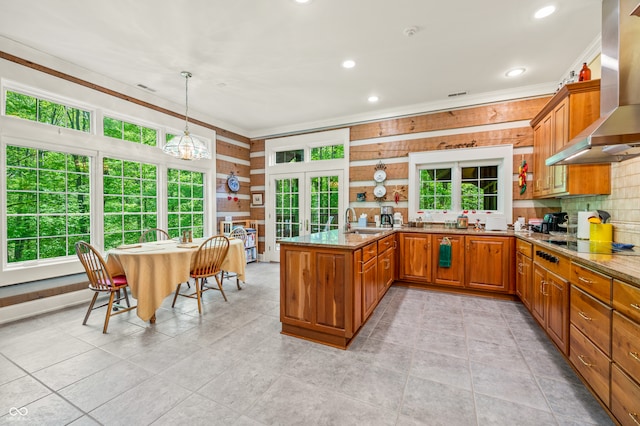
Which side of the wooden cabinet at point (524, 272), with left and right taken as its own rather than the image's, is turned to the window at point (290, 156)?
front

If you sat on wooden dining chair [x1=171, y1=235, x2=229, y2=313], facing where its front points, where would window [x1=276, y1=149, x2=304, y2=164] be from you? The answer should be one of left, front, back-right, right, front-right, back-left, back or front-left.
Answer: right

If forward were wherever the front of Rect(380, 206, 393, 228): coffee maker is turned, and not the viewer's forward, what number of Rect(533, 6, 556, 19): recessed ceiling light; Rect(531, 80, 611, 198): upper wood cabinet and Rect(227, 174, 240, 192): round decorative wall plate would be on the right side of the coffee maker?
1

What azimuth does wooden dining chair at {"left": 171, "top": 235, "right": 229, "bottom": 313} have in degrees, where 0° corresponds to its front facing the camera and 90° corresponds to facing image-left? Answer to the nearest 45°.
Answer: approximately 135°

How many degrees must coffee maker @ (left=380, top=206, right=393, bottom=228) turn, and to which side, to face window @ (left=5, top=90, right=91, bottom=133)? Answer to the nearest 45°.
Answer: approximately 45° to its right

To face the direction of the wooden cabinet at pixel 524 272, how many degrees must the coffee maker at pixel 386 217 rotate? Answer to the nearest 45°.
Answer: approximately 45° to its left

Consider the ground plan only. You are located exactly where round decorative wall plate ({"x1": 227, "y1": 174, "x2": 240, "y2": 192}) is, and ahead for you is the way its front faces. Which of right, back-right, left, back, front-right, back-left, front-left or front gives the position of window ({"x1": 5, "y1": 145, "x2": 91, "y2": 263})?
right

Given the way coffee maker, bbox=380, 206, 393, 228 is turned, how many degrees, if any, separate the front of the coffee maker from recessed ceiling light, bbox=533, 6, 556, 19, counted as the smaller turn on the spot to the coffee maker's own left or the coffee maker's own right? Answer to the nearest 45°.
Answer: approximately 45° to the coffee maker's own left

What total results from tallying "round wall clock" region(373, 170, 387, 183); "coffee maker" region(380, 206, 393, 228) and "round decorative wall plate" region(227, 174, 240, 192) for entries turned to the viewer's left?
0

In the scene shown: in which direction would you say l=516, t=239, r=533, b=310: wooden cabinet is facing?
to the viewer's left

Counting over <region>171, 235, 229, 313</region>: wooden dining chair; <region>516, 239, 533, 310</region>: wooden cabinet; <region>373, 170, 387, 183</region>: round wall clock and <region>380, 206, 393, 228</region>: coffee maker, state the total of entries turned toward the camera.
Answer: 2

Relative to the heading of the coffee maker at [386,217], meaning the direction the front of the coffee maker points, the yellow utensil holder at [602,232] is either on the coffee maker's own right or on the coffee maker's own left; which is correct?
on the coffee maker's own left

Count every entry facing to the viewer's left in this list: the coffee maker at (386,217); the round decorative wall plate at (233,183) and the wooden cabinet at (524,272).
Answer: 1

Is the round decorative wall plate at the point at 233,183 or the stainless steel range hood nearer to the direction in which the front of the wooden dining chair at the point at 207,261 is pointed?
the round decorative wall plate

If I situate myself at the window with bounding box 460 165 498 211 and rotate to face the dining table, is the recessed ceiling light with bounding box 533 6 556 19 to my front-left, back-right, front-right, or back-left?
front-left

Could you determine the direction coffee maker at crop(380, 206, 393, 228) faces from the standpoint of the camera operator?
facing the viewer

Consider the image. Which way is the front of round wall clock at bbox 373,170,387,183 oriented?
toward the camera
